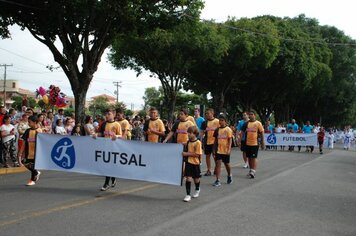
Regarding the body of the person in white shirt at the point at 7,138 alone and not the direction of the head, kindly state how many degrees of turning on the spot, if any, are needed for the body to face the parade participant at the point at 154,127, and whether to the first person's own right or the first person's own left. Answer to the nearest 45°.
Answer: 0° — they already face them

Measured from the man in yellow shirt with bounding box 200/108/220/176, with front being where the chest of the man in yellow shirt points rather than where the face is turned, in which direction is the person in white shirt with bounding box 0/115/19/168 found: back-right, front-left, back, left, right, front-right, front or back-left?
front-right

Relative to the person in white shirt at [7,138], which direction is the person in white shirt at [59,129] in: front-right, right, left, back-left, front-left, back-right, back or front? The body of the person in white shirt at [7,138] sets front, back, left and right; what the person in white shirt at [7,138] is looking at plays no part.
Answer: left

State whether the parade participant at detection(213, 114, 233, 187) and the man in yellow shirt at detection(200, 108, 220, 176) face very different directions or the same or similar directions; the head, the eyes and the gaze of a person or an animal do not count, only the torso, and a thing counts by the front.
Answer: same or similar directions

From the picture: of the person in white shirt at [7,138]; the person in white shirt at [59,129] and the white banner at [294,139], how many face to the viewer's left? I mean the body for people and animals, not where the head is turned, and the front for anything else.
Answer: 0

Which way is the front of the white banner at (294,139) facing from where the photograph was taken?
facing the viewer

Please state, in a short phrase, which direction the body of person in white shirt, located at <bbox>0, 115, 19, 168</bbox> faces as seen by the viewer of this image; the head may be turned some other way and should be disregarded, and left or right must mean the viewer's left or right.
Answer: facing the viewer and to the right of the viewer

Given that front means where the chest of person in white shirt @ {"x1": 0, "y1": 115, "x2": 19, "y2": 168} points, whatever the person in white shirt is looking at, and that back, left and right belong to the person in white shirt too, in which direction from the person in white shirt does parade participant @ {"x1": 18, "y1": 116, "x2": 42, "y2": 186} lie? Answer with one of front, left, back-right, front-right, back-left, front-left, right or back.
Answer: front-right

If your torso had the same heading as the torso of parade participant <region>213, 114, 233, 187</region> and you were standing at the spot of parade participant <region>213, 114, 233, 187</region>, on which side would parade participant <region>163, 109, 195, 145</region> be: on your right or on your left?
on your right

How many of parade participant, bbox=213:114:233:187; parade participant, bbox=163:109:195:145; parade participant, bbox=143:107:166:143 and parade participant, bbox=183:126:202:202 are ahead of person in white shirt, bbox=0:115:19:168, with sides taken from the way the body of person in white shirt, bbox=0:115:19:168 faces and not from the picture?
4

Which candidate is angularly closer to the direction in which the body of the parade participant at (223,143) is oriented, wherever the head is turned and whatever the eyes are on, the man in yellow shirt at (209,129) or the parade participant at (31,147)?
the parade participant

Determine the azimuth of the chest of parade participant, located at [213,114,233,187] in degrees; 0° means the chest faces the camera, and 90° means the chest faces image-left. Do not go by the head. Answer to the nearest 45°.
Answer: approximately 45°

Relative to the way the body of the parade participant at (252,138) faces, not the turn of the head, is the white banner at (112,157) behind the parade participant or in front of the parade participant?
in front

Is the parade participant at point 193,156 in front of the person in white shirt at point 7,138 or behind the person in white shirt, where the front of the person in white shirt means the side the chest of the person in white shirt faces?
in front
